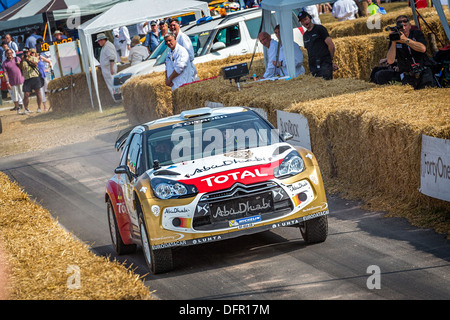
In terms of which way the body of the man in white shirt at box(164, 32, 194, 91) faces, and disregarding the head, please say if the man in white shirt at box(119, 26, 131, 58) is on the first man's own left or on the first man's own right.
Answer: on the first man's own right

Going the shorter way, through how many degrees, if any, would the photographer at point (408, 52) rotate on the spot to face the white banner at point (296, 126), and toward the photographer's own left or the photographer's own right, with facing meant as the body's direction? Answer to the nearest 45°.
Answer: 0° — they already face it

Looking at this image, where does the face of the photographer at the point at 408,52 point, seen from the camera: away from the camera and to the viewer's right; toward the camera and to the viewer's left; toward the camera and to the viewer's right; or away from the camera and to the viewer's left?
toward the camera and to the viewer's left

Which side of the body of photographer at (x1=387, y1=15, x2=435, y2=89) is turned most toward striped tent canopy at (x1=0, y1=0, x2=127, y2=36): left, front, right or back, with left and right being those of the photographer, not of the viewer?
right

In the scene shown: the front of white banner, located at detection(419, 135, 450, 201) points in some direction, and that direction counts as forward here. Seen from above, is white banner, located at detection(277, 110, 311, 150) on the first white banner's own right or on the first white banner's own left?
on the first white banner's own right

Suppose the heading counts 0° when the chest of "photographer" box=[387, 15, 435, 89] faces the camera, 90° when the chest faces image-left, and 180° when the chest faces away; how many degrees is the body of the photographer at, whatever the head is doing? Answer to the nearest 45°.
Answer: approximately 45°

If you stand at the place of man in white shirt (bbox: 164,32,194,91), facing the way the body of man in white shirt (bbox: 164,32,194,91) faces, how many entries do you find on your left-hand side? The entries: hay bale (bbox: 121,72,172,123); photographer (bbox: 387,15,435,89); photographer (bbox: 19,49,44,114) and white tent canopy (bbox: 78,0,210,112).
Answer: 1

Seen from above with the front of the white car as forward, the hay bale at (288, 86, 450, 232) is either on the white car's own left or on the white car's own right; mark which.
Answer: on the white car's own left

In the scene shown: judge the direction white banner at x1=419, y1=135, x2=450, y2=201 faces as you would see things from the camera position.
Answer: facing the viewer and to the left of the viewer

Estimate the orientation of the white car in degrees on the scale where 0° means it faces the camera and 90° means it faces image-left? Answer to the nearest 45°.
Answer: approximately 45°

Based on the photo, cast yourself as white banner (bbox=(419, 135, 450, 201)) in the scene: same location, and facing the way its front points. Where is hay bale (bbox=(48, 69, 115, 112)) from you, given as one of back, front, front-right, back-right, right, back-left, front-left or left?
right

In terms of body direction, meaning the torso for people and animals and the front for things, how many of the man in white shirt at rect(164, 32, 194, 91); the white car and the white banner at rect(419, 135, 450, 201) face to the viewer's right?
0

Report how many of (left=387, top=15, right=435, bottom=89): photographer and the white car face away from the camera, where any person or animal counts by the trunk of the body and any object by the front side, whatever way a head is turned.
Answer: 0
